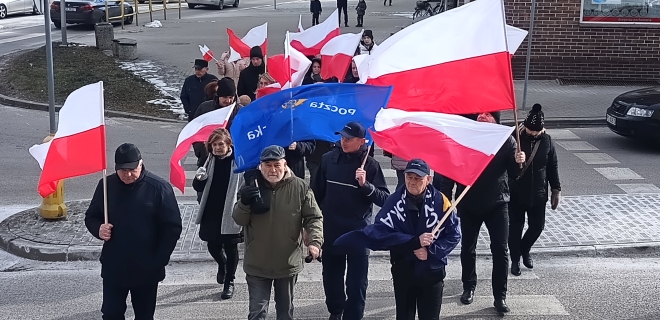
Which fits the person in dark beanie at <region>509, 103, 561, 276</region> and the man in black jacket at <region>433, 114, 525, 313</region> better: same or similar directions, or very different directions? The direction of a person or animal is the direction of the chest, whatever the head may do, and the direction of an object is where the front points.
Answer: same or similar directions

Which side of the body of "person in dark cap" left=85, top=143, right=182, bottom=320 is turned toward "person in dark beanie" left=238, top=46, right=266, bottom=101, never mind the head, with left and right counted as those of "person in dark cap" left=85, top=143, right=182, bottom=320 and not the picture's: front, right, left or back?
back

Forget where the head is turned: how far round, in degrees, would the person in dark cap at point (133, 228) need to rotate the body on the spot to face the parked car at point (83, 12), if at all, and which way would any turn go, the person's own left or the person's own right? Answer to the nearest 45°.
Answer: approximately 180°

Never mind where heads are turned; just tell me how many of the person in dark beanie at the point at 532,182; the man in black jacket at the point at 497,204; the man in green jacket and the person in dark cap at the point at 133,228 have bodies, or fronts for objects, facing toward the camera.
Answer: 4

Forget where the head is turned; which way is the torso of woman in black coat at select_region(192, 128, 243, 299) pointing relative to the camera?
toward the camera

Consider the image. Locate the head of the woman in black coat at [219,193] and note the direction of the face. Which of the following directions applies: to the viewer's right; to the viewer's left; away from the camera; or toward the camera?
toward the camera

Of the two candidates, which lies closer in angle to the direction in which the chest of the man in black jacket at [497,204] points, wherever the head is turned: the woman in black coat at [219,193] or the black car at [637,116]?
the woman in black coat

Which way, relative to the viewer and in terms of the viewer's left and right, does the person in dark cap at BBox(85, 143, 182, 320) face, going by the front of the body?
facing the viewer

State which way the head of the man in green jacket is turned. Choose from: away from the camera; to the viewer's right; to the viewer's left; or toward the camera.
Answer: toward the camera

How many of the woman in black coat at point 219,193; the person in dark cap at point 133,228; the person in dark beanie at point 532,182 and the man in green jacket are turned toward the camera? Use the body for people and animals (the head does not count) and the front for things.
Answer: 4

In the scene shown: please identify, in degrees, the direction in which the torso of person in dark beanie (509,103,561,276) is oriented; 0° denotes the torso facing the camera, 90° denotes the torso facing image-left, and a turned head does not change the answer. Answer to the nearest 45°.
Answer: approximately 0°

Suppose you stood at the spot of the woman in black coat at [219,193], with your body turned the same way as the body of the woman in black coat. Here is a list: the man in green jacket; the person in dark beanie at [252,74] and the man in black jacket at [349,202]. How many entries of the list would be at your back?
1
